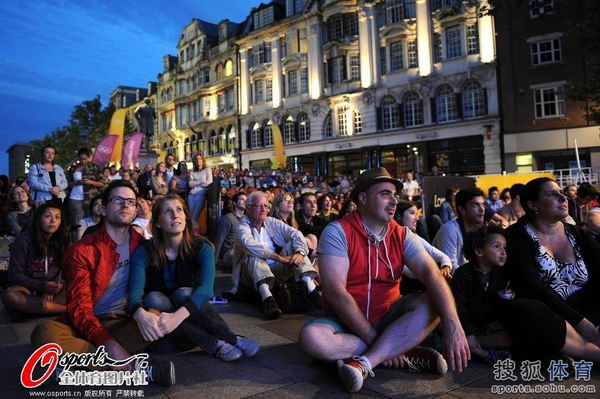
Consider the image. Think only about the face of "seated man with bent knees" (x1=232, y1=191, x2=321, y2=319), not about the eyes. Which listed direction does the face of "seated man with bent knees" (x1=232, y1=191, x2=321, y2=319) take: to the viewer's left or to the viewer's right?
to the viewer's right

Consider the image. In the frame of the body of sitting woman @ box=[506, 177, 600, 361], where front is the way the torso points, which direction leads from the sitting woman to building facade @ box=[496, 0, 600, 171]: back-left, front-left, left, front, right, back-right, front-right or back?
back-left

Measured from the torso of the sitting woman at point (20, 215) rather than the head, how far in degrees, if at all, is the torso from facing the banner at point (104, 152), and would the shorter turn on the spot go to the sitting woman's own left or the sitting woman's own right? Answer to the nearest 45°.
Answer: approximately 135° to the sitting woman's own left

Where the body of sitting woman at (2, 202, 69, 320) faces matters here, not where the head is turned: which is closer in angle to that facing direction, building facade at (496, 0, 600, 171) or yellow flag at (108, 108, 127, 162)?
the building facade

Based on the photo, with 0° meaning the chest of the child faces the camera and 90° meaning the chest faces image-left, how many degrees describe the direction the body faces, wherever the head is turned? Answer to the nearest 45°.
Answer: approximately 315°

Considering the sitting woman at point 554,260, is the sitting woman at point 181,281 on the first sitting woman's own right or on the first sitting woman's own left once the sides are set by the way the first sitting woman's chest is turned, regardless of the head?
on the first sitting woman's own right

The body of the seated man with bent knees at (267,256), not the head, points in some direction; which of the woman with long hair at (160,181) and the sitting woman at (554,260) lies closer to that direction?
the sitting woman

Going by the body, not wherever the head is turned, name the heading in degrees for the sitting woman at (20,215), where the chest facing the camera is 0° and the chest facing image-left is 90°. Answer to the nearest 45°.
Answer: approximately 315°

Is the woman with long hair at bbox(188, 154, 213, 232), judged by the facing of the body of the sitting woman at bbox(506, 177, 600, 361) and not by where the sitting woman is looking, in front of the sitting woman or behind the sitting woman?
behind
